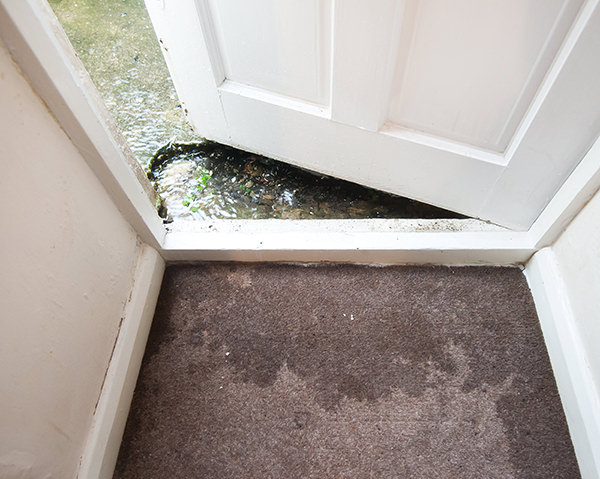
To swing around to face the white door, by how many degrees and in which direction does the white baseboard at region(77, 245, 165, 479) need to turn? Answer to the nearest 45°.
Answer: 0° — it already faces it

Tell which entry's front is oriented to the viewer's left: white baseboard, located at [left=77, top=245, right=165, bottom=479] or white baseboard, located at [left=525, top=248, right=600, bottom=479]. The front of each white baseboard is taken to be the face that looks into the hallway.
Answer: white baseboard, located at [left=525, top=248, right=600, bottom=479]

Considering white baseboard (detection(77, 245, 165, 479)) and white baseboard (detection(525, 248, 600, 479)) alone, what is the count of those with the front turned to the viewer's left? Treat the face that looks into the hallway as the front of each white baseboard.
1

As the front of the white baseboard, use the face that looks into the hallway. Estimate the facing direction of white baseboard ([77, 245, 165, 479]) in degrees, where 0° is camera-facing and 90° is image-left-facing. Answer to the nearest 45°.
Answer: approximately 270°

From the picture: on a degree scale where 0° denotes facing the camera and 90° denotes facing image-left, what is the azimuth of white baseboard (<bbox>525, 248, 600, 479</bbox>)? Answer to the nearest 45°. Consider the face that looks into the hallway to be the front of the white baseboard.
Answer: approximately 90°
